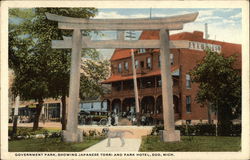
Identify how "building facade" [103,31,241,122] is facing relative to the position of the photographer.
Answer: facing the viewer and to the left of the viewer

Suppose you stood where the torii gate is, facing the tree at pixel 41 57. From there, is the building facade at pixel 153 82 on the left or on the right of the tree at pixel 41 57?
right

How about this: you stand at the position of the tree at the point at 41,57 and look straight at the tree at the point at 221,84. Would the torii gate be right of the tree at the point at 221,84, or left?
right

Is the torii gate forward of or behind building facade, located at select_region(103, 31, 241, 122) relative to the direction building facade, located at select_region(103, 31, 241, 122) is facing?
forward

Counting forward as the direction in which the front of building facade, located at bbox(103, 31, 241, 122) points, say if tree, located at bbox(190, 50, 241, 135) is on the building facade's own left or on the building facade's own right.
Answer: on the building facade's own left
